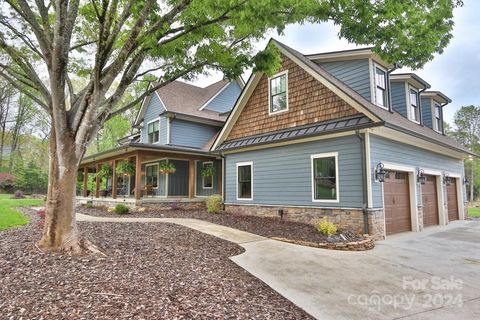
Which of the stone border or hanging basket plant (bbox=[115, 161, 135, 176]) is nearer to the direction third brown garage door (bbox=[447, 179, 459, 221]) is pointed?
the stone border

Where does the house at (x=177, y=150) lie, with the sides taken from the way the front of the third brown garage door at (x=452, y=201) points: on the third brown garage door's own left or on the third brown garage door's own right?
on the third brown garage door's own right

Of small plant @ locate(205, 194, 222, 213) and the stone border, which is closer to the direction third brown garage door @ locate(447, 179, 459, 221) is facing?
the stone border

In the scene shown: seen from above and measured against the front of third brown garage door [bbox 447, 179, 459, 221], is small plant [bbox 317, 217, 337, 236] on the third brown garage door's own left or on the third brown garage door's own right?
on the third brown garage door's own right

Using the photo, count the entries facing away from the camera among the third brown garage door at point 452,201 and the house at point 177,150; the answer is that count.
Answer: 0

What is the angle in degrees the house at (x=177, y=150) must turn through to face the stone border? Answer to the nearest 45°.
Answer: approximately 45° to its left

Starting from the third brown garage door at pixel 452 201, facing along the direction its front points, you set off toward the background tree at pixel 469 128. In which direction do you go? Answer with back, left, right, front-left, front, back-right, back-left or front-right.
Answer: back-left

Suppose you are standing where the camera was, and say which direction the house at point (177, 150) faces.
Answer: facing the viewer and to the left of the viewer

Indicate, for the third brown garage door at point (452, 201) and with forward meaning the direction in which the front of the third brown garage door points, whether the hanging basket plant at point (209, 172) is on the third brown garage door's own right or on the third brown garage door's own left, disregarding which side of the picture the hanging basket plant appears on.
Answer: on the third brown garage door's own right

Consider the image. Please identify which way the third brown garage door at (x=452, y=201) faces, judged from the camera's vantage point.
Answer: facing the viewer and to the right of the viewer
